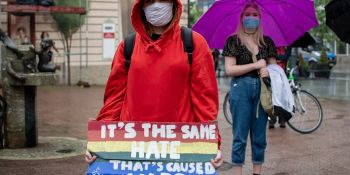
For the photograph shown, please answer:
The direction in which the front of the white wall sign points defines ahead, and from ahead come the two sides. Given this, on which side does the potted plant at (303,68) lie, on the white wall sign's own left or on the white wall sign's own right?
on the white wall sign's own left

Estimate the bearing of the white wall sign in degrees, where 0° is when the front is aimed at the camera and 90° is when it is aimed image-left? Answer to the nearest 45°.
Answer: approximately 0°

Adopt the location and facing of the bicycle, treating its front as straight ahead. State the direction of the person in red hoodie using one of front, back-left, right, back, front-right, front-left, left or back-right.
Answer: right

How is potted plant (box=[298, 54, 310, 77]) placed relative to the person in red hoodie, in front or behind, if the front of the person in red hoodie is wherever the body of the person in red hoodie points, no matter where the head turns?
behind

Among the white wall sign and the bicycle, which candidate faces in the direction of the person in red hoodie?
the white wall sign

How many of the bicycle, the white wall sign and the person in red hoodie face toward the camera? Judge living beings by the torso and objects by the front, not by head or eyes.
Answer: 2

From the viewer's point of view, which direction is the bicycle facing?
to the viewer's right

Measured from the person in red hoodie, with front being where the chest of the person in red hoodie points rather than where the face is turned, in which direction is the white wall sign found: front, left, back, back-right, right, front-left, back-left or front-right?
back
